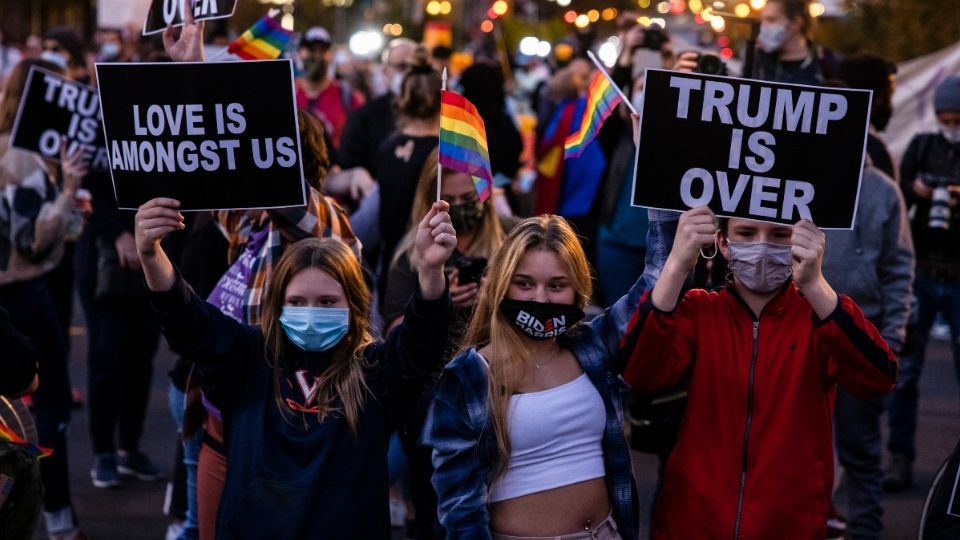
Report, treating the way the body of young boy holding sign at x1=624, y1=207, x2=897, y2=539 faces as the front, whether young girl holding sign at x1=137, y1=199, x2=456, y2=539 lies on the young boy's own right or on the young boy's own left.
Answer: on the young boy's own right

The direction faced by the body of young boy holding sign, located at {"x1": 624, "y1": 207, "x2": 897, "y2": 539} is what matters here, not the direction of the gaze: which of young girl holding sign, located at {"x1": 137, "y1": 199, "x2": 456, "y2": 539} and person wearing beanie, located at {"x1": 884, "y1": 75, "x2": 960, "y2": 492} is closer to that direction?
the young girl holding sign

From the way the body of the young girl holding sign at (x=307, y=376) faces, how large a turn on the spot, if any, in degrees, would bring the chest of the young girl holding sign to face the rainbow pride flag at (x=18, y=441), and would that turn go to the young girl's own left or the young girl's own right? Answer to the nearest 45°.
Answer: approximately 90° to the young girl's own right

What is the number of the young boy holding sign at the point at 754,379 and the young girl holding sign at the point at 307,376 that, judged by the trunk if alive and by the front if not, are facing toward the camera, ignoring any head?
2

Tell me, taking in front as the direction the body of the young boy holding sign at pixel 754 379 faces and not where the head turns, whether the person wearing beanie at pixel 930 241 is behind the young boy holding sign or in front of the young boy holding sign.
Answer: behind

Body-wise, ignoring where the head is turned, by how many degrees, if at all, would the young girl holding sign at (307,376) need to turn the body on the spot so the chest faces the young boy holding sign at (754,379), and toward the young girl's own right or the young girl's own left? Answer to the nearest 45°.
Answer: approximately 90° to the young girl's own left

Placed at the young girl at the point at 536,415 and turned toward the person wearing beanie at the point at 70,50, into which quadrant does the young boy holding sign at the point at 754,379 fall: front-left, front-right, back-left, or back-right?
back-right

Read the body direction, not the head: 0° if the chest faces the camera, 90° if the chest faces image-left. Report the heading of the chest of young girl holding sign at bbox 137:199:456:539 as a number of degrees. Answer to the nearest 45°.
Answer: approximately 0°

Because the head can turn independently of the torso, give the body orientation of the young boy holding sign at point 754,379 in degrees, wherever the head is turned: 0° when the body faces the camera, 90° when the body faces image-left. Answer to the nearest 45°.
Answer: approximately 0°

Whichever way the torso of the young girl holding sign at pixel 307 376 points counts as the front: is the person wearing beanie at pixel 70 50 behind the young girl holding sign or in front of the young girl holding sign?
behind

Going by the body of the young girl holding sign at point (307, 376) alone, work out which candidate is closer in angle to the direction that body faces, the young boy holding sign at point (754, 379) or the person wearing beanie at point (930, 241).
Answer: the young boy holding sign

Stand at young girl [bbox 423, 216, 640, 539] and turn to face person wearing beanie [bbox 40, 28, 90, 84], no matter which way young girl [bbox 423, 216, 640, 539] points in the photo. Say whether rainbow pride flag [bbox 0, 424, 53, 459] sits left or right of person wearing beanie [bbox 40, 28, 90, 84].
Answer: left

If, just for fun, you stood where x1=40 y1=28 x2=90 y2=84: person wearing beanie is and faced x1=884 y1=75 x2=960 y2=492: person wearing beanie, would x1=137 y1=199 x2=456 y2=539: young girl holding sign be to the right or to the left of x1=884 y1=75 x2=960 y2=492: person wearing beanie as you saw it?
right
